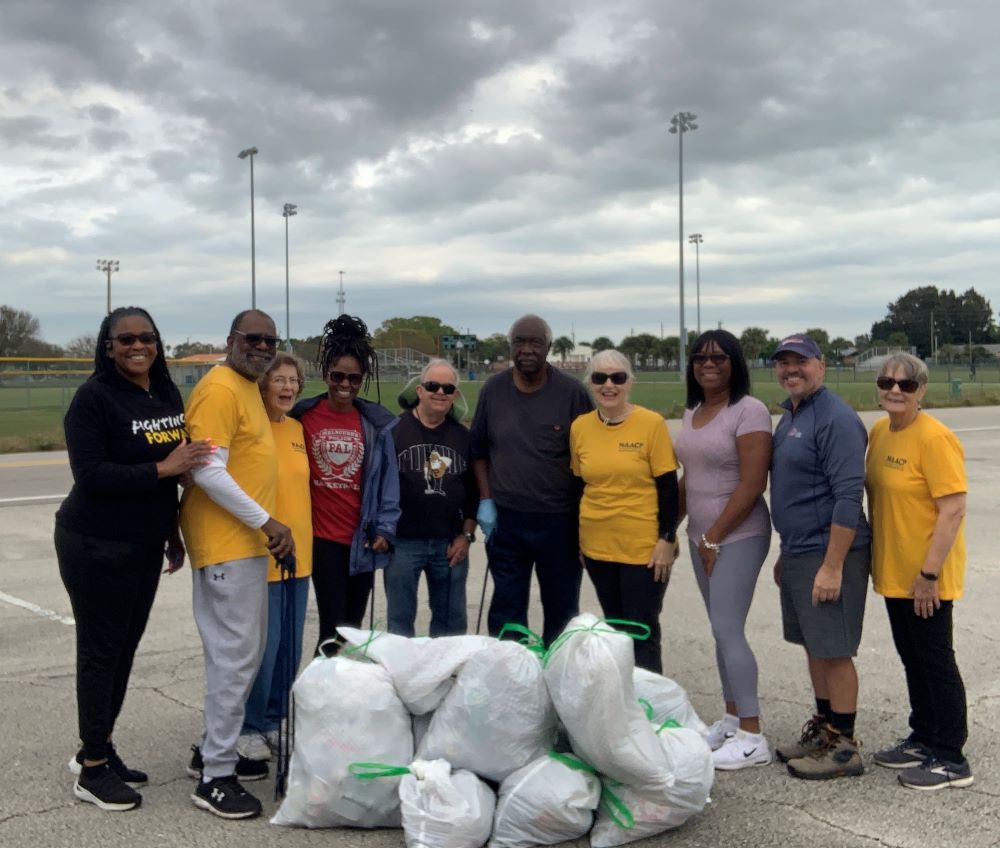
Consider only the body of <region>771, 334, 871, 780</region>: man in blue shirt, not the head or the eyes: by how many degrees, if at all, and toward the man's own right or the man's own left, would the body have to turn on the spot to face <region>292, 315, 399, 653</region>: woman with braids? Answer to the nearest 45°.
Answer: approximately 45° to the man's own right

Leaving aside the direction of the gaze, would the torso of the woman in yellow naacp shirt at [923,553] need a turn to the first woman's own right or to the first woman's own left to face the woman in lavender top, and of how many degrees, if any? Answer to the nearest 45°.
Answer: approximately 45° to the first woman's own right

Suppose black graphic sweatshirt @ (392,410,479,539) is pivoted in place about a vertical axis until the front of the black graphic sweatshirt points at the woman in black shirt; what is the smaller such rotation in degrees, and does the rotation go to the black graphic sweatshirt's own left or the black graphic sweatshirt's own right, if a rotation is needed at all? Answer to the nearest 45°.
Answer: approximately 45° to the black graphic sweatshirt's own right

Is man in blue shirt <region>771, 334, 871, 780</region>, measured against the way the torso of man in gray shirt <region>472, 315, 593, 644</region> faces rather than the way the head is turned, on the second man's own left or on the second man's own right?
on the second man's own left

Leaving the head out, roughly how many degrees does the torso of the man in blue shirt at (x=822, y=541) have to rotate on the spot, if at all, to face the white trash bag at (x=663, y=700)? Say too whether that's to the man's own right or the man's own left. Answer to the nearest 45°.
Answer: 0° — they already face it

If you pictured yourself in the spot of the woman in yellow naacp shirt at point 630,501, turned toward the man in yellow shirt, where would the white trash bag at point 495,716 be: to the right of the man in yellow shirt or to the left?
left

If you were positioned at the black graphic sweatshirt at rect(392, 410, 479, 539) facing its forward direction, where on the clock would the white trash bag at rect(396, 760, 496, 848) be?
The white trash bag is roughly at 12 o'clock from the black graphic sweatshirt.

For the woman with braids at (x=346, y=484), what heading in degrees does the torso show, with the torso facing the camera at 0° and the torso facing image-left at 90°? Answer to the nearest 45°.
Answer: approximately 0°

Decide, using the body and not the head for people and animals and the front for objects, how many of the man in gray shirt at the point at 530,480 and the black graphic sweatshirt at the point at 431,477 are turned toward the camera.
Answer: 2

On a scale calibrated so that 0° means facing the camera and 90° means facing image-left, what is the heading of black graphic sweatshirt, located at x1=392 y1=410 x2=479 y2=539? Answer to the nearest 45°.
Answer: approximately 0°
